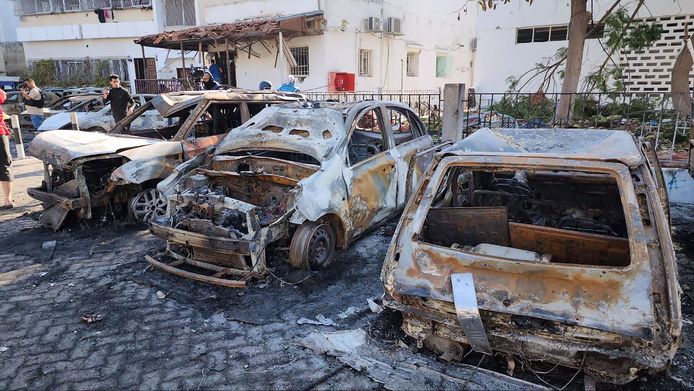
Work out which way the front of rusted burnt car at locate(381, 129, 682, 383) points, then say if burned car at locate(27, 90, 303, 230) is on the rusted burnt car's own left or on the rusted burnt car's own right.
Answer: on the rusted burnt car's own left

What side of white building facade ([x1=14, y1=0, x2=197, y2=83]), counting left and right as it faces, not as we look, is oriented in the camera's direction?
front

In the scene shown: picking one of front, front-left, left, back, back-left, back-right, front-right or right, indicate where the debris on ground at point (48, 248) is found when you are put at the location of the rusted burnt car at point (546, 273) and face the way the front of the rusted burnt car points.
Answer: left

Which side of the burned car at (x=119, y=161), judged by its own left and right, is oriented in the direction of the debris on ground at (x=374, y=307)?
left

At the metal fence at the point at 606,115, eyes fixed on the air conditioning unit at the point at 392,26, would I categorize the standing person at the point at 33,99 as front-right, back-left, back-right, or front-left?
front-left

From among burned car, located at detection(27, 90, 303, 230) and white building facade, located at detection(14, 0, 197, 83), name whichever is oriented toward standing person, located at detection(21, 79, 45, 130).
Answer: the white building facade

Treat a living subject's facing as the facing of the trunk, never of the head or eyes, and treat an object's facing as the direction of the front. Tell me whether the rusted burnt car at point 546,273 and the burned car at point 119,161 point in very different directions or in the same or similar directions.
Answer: very different directions

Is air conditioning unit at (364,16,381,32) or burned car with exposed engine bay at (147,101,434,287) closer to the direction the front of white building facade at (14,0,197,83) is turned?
the burned car with exposed engine bay

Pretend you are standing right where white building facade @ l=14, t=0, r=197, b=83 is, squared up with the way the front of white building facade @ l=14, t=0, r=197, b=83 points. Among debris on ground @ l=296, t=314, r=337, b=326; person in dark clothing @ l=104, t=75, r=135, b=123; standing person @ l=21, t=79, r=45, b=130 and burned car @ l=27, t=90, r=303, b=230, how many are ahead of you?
4

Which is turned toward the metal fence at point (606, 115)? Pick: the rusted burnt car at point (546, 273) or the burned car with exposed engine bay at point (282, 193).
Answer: the rusted burnt car

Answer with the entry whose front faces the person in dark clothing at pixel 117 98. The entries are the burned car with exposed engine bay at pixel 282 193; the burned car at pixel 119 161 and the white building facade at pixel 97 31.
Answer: the white building facade

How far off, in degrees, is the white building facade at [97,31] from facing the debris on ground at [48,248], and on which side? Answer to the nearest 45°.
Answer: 0° — it already faces it

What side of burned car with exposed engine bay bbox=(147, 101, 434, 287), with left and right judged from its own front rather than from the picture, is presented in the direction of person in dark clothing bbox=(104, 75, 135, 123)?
right

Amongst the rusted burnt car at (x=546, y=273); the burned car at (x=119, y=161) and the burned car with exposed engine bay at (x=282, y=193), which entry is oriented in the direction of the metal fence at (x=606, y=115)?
the rusted burnt car

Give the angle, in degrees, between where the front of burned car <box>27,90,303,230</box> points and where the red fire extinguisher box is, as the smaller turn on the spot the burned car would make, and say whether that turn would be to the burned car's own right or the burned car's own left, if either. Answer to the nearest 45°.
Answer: approximately 180°

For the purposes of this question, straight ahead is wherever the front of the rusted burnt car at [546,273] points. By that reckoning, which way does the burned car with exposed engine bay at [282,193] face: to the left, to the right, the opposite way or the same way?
the opposite way

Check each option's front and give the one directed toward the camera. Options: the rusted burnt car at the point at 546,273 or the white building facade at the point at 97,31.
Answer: the white building facade

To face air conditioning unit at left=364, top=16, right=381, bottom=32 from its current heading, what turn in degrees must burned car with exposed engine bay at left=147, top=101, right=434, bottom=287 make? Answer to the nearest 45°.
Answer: approximately 135° to its right

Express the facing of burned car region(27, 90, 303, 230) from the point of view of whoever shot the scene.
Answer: facing the viewer and to the left of the viewer

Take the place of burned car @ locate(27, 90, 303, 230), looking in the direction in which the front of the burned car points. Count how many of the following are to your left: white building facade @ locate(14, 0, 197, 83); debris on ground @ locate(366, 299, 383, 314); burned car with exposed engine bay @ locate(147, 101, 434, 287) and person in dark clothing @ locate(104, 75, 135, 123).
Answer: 2

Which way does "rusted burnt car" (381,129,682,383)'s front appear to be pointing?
away from the camera
